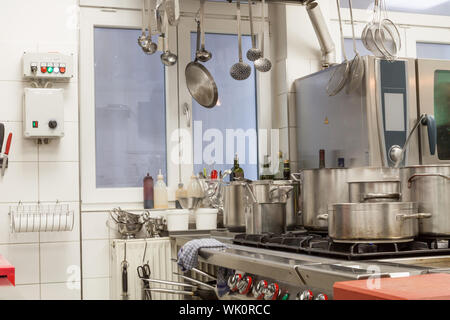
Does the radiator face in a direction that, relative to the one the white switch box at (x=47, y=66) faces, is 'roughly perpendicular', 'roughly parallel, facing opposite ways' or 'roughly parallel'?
roughly parallel

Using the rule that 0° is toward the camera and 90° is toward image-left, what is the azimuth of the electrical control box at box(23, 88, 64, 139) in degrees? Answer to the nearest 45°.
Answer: approximately 0°

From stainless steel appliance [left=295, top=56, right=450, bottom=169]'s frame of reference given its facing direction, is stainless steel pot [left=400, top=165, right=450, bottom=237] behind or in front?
in front

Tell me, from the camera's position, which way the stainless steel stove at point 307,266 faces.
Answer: facing the viewer and to the left of the viewer

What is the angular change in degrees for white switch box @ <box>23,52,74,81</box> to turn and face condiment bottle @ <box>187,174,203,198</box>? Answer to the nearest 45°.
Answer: approximately 90° to its left

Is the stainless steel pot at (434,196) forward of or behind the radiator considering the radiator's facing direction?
forward

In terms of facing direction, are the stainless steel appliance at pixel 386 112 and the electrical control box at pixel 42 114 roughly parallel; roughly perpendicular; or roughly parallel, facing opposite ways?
roughly parallel

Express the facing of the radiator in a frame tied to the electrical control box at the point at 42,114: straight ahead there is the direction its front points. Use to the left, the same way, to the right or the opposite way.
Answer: the same way

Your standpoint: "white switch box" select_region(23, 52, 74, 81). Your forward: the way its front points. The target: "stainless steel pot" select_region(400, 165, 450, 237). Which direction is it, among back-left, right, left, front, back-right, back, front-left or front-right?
front-left

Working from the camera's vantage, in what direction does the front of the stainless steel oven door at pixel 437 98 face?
facing the viewer and to the right of the viewer

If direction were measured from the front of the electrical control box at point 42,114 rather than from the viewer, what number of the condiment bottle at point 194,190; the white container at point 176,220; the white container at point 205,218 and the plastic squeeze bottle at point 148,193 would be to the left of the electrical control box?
4

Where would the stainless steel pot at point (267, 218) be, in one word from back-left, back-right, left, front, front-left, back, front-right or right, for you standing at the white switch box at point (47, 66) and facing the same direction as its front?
front-left

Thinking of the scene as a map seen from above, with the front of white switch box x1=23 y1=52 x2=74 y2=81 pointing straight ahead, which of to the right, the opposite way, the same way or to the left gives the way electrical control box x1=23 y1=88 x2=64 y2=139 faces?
the same way

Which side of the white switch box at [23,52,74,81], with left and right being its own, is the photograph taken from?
front

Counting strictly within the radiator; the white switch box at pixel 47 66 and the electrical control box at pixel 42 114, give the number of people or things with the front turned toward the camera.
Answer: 3

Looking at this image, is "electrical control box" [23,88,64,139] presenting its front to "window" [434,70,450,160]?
no

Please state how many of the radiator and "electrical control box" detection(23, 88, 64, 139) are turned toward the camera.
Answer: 2
